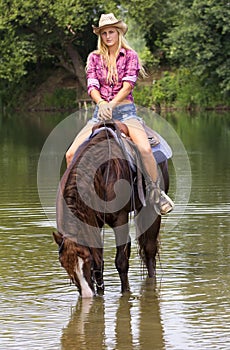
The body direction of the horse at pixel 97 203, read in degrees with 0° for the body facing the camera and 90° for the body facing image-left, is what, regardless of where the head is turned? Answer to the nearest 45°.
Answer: approximately 45°

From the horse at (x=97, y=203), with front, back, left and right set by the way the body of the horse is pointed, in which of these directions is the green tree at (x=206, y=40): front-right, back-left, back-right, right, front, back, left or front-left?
back-right

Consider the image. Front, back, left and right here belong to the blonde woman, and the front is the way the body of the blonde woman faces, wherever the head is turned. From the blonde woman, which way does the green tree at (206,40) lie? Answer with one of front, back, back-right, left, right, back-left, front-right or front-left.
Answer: back

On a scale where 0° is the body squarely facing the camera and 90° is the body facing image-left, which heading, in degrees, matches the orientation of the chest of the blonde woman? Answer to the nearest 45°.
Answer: approximately 0°
